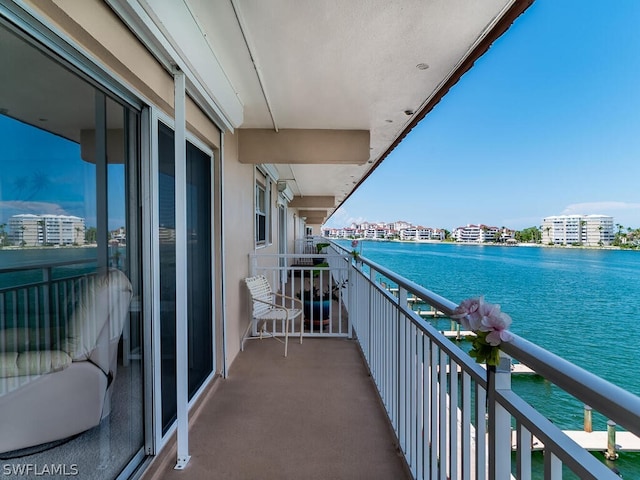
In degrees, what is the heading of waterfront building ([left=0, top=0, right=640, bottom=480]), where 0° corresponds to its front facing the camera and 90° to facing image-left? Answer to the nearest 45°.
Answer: approximately 270°

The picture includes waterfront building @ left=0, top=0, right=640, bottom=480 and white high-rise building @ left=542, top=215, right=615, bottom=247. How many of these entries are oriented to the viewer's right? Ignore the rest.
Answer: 1

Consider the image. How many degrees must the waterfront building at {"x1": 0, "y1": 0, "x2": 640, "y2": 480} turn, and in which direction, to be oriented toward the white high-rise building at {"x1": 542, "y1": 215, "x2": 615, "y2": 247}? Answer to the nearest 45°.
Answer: approximately 45° to its left

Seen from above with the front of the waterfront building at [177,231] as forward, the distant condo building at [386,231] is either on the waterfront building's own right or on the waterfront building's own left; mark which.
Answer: on the waterfront building's own left

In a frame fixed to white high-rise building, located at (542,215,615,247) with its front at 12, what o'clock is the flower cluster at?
The flower cluster is roughly at 12 o'clock from the white high-rise building.

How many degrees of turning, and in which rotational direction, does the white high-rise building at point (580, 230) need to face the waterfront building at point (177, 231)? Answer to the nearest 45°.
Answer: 0° — it already faces it

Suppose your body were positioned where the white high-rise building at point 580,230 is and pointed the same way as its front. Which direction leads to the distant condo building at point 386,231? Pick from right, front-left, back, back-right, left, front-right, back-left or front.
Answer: back-right
